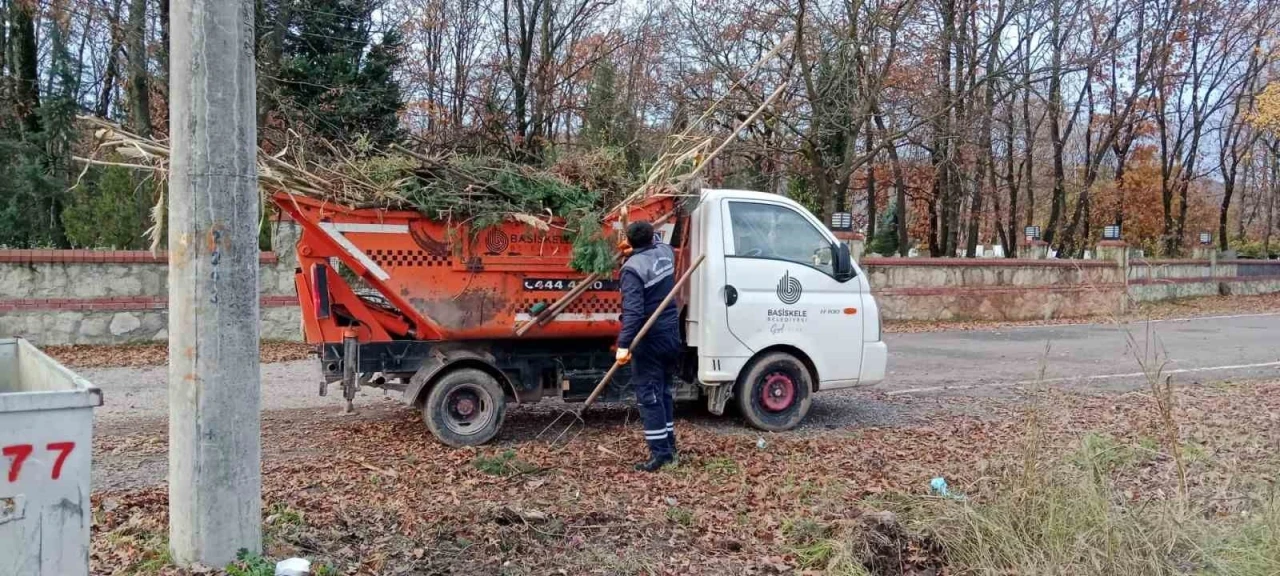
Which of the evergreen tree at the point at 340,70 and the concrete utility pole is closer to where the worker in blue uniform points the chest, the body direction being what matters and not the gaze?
the evergreen tree

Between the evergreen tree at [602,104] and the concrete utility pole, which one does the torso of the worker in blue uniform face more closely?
the evergreen tree

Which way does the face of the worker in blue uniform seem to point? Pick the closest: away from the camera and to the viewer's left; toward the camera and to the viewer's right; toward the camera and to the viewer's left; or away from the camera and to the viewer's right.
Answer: away from the camera and to the viewer's left

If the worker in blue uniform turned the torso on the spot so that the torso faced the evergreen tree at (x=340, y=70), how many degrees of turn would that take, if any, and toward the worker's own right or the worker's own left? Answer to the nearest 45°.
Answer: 0° — they already face it

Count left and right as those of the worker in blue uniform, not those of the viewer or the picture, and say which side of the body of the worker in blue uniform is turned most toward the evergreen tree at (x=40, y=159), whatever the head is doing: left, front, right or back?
front

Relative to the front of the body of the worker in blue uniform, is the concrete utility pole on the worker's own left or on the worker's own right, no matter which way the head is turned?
on the worker's own left

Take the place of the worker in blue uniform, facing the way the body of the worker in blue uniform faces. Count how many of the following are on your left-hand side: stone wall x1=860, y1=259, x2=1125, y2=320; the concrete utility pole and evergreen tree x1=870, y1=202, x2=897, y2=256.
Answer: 1

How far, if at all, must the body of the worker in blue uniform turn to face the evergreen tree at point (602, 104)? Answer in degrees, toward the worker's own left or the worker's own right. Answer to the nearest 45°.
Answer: approximately 45° to the worker's own right

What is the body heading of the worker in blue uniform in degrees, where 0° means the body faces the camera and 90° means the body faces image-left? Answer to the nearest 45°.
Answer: approximately 135°

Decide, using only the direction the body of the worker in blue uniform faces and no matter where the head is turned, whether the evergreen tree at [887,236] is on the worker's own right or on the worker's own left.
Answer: on the worker's own right

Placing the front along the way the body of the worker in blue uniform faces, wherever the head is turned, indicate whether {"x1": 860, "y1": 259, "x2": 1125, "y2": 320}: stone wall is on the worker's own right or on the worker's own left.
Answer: on the worker's own right
